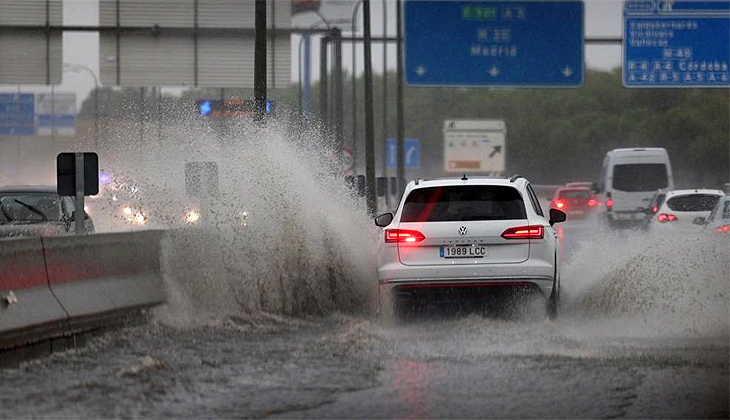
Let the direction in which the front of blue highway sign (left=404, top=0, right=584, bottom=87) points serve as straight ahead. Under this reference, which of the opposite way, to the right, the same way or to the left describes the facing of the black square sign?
the opposite way

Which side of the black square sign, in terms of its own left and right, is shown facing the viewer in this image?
back

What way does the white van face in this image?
away from the camera

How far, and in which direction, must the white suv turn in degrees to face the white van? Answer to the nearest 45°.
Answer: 0° — it already faces it

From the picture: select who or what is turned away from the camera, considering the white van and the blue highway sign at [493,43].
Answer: the white van

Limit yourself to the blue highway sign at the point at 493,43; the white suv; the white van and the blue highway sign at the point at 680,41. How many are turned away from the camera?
2

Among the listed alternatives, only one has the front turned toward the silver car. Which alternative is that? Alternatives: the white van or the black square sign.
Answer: the black square sign

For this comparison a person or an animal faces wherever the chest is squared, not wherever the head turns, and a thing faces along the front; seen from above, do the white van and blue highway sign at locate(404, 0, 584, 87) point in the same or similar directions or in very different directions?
very different directions

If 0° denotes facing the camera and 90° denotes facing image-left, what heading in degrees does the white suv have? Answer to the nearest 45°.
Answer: approximately 180°

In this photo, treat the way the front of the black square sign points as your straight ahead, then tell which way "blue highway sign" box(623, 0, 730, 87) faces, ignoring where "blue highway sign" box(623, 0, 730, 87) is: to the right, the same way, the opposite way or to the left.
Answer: the opposite way

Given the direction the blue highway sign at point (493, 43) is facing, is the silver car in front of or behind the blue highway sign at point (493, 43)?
in front

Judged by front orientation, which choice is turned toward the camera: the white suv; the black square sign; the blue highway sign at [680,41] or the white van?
the blue highway sign

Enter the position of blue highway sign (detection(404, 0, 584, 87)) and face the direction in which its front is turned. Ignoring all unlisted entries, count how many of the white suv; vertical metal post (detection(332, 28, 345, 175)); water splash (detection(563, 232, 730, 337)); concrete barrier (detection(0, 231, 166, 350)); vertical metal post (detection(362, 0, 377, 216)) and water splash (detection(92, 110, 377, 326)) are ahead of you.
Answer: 4
